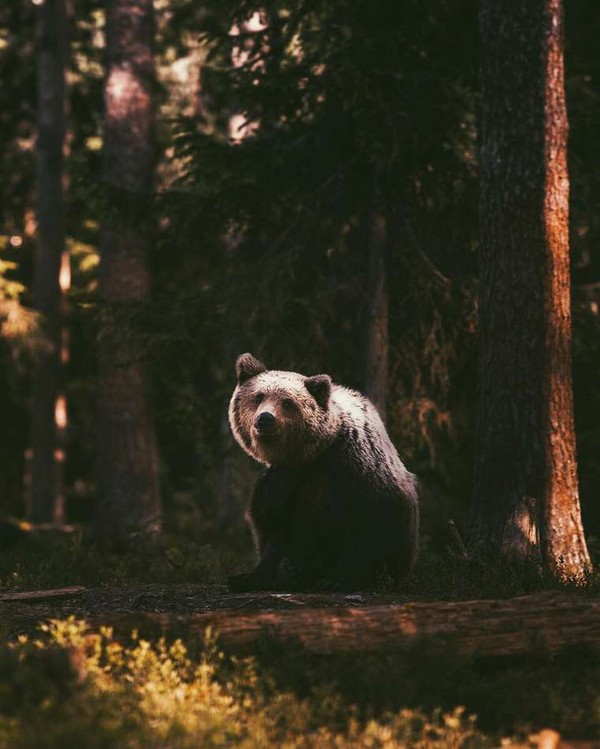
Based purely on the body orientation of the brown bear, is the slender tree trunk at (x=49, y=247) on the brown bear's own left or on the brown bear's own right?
on the brown bear's own right

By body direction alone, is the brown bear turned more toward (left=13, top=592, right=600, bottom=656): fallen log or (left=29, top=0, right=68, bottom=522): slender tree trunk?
the fallen log

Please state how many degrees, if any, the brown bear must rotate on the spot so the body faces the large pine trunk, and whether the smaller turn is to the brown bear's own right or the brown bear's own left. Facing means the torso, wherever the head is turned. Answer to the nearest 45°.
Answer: approximately 180°

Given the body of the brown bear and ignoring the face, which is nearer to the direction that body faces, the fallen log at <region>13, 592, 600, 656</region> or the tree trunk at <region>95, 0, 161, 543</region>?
the fallen log

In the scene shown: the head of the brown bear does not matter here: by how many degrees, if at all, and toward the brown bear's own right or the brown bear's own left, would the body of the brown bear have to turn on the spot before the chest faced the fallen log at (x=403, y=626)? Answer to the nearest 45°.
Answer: approximately 45° to the brown bear's own left

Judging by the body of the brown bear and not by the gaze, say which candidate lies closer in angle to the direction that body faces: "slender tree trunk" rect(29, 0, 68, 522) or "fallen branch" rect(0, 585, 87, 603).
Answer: the fallen branch

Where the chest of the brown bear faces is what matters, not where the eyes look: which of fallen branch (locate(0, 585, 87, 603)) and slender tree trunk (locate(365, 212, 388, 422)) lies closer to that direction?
the fallen branch

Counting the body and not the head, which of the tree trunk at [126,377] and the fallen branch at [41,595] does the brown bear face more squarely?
the fallen branch

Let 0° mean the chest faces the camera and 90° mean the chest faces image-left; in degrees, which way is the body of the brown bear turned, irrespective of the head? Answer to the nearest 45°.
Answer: approximately 45°

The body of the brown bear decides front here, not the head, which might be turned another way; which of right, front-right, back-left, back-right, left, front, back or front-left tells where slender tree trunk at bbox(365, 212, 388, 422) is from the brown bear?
back-right

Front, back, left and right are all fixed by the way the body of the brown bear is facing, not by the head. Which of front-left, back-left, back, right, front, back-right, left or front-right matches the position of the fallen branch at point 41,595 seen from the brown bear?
front-right
